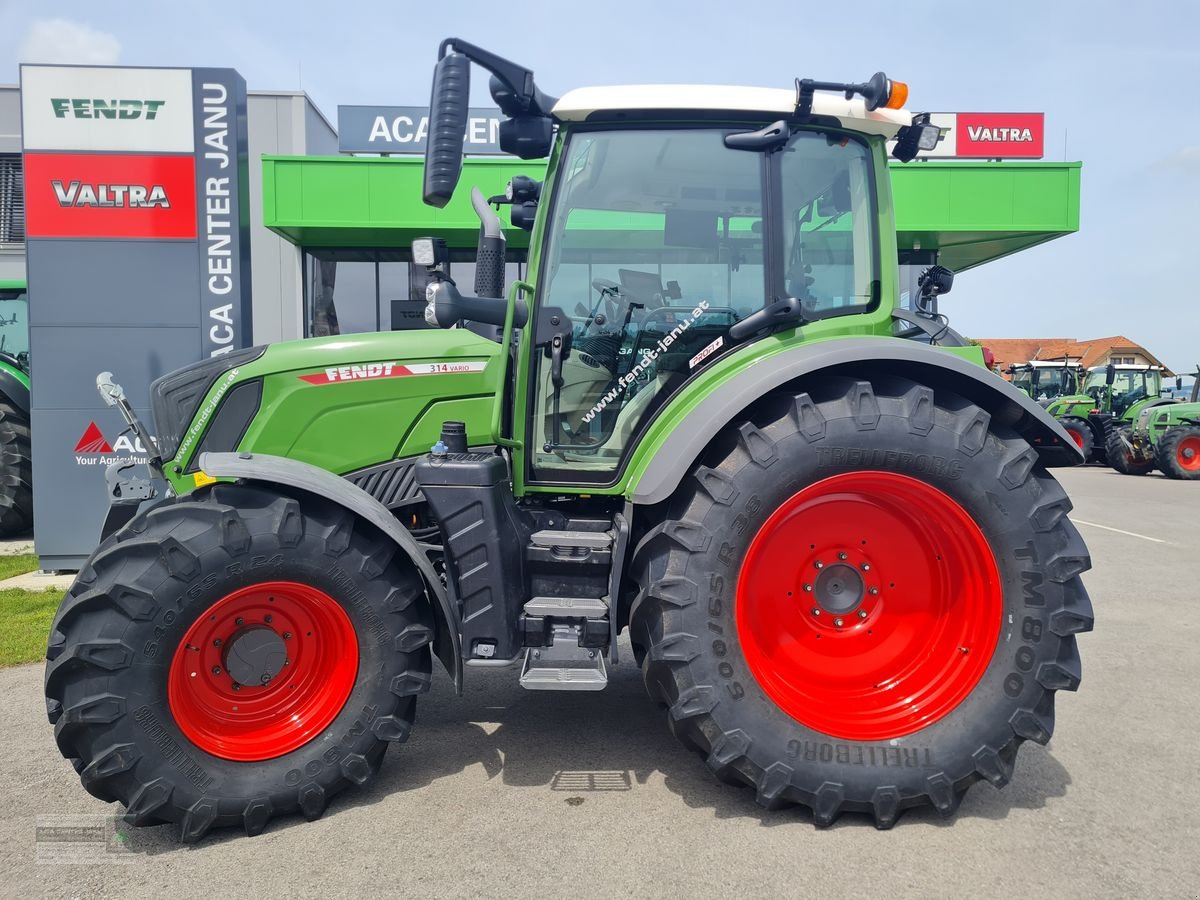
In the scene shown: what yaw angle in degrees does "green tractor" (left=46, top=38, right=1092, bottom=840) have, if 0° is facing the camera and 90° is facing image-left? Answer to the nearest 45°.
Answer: approximately 90°

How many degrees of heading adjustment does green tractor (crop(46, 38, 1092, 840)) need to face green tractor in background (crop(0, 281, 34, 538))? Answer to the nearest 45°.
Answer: approximately 45° to its right

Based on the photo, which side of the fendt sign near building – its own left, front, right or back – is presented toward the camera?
front

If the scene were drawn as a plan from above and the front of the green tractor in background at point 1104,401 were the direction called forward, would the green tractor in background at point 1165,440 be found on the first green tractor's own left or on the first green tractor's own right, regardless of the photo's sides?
on the first green tractor's own left

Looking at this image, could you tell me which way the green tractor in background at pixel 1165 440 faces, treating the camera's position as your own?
facing the viewer and to the left of the viewer

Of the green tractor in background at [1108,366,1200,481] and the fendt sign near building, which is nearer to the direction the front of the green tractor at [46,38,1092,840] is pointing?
the fendt sign near building

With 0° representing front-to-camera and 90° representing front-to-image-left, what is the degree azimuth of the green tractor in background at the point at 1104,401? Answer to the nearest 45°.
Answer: approximately 45°

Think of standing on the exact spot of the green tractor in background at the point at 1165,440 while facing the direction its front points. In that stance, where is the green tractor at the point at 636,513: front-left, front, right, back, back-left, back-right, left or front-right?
front-left

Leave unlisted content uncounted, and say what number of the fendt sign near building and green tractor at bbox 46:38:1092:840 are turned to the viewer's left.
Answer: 1
